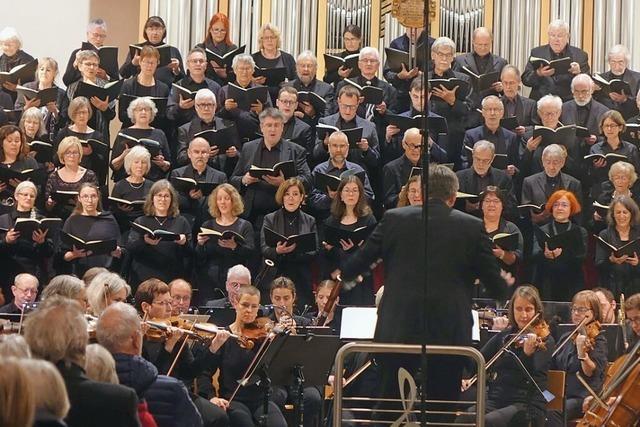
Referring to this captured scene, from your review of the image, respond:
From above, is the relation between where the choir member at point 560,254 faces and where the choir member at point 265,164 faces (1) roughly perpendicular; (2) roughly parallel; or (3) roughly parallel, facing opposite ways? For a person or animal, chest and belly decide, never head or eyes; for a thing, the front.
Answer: roughly parallel

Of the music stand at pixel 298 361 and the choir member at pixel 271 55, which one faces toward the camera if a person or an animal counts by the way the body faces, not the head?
the choir member

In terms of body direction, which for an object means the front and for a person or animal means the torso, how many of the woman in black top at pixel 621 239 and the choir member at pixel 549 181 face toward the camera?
2

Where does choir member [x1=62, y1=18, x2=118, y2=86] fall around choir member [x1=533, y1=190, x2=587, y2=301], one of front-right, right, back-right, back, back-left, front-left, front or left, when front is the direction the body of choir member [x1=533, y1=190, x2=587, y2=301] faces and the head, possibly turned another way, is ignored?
right

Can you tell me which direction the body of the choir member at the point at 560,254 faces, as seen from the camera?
toward the camera

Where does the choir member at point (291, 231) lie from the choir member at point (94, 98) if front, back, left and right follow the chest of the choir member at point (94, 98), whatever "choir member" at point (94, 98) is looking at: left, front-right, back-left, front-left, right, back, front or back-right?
front

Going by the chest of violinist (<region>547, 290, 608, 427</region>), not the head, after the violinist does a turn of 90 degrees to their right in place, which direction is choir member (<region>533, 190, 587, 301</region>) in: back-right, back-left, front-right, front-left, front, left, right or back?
front-right

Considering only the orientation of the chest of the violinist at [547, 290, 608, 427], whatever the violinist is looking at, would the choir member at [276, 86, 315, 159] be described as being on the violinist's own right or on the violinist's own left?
on the violinist's own right

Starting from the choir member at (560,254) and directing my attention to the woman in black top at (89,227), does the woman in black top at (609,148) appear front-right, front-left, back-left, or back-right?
back-right

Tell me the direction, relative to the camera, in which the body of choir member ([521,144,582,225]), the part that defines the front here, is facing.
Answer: toward the camera

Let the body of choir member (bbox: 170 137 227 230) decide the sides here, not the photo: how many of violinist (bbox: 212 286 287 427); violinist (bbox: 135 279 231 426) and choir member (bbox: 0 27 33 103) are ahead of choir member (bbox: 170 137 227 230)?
2

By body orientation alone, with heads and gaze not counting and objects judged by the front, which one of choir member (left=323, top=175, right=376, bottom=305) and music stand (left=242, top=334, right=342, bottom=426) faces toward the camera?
the choir member

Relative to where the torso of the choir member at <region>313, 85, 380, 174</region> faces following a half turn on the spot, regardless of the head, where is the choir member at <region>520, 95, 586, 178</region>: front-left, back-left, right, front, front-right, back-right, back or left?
right

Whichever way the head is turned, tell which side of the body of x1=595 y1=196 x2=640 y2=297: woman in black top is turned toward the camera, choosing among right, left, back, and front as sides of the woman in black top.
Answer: front

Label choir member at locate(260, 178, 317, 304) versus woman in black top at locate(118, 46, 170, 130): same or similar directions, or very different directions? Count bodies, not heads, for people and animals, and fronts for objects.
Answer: same or similar directions

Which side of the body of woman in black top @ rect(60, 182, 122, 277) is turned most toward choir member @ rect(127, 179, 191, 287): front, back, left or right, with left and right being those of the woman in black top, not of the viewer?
left

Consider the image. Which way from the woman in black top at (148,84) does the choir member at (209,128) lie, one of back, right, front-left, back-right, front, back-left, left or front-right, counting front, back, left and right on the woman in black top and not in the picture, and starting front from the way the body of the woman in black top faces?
front-left
